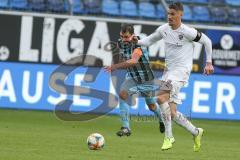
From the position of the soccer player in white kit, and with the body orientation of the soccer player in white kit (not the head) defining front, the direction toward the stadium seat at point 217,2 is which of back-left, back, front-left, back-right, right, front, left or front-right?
back-right

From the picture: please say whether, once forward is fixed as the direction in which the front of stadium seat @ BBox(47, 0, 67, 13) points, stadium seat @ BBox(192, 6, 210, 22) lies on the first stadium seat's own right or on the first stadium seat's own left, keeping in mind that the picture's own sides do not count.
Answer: on the first stadium seat's own left

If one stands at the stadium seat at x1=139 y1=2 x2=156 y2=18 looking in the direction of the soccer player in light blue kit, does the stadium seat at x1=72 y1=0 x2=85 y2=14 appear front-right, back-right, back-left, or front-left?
front-right

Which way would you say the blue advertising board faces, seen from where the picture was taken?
facing the viewer

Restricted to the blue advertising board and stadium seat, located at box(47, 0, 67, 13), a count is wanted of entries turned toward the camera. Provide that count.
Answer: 2

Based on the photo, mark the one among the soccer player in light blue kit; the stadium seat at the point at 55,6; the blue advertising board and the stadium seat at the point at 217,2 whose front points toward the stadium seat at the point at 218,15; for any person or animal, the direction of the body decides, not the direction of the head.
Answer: the stadium seat at the point at 217,2

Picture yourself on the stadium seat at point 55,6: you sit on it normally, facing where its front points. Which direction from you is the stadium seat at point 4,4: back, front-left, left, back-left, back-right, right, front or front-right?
right

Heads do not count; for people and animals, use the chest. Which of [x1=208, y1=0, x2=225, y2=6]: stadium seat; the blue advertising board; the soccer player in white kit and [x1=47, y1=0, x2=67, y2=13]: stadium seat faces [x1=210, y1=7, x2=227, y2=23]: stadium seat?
[x1=208, y1=0, x2=225, y2=6]: stadium seat

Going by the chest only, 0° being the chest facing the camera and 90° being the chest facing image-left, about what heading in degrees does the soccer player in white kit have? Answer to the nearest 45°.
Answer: approximately 45°

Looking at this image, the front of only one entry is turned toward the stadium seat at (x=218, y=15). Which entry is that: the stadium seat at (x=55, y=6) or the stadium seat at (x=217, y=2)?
the stadium seat at (x=217, y=2)

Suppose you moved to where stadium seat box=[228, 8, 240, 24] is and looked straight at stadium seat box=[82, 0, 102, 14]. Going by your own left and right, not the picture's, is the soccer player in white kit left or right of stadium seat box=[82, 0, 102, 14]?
left

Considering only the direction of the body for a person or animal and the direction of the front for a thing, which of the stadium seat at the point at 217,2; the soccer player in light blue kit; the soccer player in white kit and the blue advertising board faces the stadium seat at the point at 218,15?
the stadium seat at the point at 217,2

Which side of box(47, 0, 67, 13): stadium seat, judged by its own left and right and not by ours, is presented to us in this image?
front
